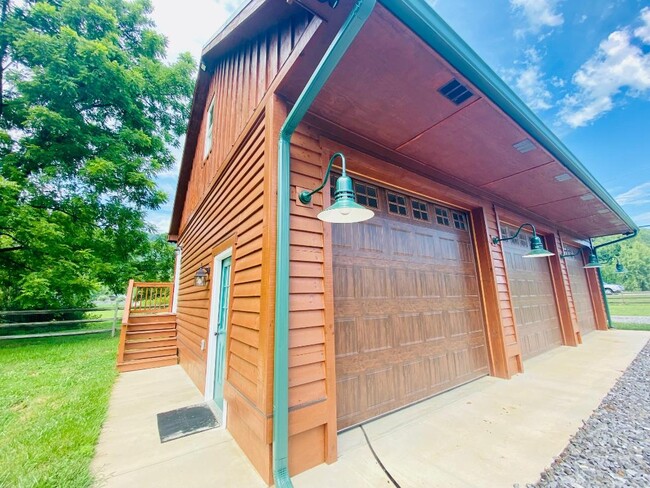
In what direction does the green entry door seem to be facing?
to the viewer's left

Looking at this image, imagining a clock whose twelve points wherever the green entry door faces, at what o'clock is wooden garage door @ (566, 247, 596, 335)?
The wooden garage door is roughly at 6 o'clock from the green entry door.

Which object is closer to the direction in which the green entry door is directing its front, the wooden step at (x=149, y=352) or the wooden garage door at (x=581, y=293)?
the wooden step

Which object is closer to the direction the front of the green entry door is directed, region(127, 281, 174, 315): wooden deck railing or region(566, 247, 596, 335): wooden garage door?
the wooden deck railing

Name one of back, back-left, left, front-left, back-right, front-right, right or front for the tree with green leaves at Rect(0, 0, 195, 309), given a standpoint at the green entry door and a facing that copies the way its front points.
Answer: front-right

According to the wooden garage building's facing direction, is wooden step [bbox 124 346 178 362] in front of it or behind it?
behind

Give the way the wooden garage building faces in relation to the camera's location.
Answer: facing the viewer and to the right of the viewer

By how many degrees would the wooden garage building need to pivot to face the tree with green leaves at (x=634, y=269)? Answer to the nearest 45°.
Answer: approximately 90° to its left
